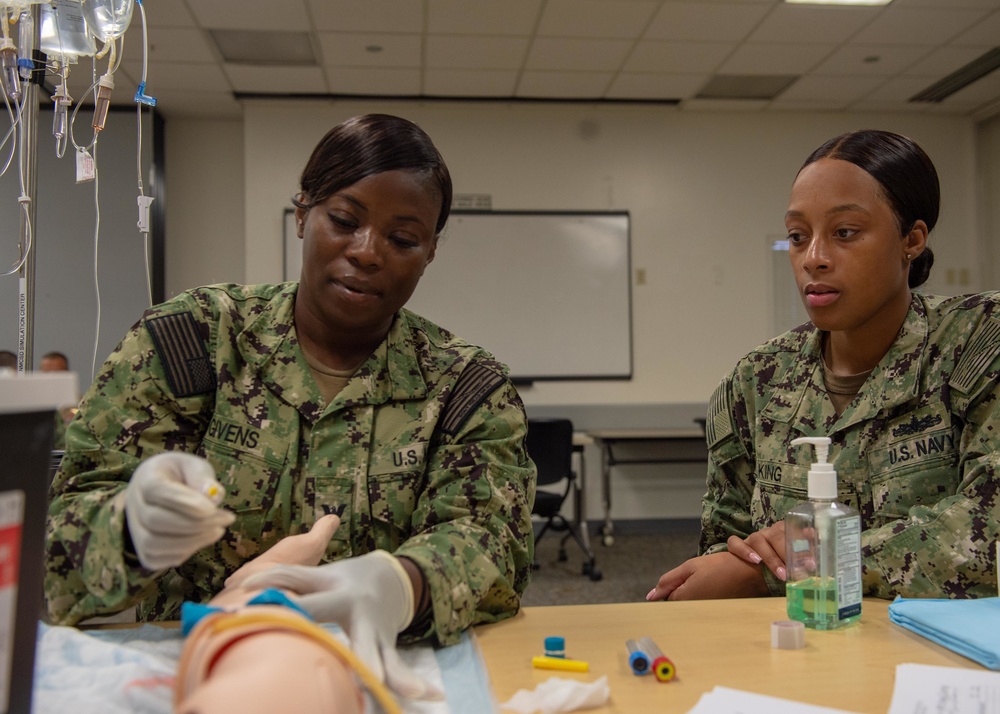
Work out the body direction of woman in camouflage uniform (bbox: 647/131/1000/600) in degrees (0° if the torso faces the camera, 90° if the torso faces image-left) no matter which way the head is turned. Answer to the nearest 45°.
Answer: approximately 45°

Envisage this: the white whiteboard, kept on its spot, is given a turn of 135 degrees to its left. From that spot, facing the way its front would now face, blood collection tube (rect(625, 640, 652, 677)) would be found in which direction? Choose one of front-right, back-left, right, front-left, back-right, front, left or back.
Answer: back-right

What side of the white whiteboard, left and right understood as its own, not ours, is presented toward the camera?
front

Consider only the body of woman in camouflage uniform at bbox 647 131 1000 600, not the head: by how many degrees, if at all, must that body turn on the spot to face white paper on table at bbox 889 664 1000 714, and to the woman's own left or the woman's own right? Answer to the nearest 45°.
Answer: approximately 45° to the woman's own left

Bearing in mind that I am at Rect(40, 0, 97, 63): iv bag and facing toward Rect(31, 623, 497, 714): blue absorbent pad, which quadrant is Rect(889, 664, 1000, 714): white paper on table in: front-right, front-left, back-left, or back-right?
front-left

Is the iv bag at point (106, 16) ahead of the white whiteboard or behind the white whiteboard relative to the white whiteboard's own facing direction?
ahead

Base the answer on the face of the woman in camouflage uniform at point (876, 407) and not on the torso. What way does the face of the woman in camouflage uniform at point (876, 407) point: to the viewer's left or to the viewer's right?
to the viewer's left

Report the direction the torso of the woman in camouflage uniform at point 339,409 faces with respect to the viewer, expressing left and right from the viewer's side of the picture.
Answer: facing the viewer

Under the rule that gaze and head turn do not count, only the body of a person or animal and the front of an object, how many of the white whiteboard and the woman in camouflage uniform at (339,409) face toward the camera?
2

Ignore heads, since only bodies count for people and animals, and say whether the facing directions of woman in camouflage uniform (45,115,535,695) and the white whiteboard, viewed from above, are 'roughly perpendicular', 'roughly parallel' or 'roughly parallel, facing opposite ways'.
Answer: roughly parallel
